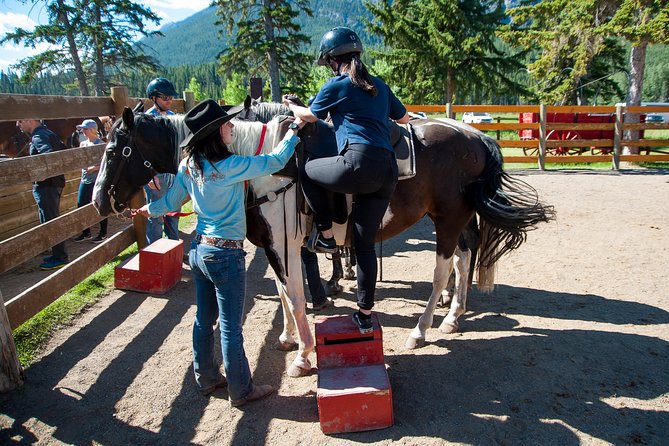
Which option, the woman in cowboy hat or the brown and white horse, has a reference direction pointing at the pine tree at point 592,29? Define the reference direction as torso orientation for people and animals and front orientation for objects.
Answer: the woman in cowboy hat

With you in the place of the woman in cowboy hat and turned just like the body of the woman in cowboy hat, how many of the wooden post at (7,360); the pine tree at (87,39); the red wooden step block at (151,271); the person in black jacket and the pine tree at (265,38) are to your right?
0

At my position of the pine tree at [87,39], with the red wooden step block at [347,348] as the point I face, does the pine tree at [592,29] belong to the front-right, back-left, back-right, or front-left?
front-left

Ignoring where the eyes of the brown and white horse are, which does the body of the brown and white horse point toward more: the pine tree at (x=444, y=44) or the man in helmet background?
the man in helmet background

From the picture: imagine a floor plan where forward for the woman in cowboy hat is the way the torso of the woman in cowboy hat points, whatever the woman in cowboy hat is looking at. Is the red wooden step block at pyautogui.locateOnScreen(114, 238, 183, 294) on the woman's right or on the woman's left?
on the woman's left

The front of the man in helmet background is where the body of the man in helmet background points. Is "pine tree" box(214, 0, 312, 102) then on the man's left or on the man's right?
on the man's left

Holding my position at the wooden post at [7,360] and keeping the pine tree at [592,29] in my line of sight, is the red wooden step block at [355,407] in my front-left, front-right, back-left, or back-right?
front-right

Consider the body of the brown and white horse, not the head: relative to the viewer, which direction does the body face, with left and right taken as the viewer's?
facing to the left of the viewer

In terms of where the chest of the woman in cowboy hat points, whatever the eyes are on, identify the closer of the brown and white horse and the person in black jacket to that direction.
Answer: the brown and white horse

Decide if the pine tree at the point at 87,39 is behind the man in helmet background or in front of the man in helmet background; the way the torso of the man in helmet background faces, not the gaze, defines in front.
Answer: behind

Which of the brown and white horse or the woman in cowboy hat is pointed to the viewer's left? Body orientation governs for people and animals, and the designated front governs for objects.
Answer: the brown and white horse

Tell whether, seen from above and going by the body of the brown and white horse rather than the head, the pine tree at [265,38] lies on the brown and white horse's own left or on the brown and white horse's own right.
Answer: on the brown and white horse's own right

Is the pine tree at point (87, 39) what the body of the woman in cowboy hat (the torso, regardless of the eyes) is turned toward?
no

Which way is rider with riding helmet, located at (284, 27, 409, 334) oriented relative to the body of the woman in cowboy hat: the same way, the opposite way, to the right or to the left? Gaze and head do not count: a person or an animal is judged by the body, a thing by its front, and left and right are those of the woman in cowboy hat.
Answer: to the left
